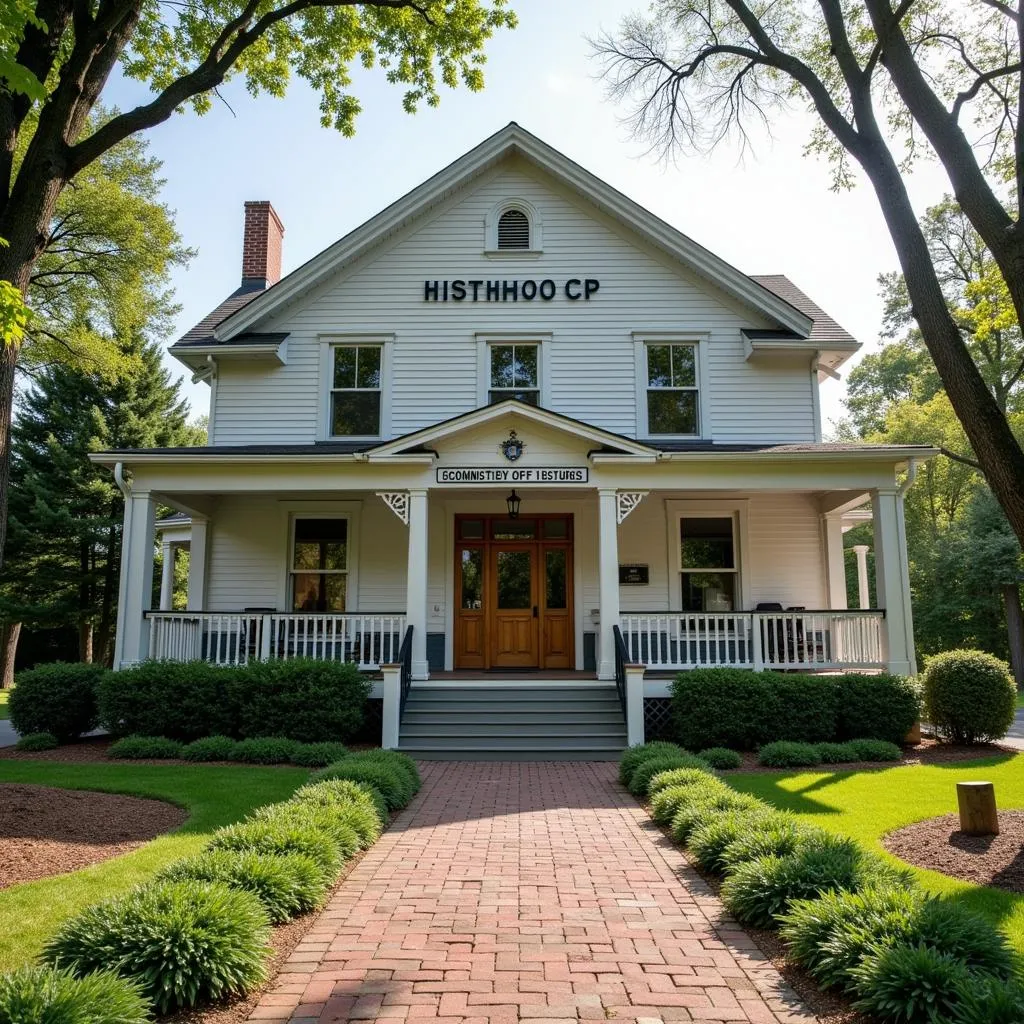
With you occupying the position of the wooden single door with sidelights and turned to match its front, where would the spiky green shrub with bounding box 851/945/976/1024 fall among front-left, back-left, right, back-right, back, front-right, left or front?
front

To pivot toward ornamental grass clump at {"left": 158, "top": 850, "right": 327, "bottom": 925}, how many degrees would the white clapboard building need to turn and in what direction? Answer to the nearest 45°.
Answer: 0° — it already faces it

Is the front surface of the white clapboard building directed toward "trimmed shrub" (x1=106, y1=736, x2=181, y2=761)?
no

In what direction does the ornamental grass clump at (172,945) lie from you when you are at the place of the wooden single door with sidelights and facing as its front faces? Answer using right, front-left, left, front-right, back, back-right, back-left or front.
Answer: front

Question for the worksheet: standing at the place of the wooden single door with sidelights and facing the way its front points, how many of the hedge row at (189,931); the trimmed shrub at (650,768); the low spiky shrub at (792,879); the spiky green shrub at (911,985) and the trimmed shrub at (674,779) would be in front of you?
5

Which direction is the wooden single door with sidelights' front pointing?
toward the camera

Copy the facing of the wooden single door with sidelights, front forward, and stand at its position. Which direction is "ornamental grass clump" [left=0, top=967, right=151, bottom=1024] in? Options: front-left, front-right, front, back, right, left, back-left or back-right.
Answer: front

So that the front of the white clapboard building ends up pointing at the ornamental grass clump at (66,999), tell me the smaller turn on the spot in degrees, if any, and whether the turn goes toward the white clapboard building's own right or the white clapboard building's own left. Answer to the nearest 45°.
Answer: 0° — it already faces it

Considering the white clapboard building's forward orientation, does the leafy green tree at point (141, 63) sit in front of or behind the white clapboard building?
in front

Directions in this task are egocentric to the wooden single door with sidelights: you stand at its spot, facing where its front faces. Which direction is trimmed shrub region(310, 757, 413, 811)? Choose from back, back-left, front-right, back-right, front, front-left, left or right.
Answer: front

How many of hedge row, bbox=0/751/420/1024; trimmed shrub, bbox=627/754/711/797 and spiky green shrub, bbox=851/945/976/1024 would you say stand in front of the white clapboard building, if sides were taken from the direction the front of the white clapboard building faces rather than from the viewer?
3

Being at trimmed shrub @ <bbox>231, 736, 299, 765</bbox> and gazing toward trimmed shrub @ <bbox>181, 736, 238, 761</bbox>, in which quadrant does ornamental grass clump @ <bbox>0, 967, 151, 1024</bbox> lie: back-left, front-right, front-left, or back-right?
back-left

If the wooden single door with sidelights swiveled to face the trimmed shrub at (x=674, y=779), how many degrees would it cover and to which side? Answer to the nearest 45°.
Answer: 0° — it already faces it

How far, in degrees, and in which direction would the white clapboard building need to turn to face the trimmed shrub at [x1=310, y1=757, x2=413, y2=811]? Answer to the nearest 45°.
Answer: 0° — it already faces it

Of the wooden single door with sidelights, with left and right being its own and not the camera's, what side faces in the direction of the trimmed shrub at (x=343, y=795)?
front

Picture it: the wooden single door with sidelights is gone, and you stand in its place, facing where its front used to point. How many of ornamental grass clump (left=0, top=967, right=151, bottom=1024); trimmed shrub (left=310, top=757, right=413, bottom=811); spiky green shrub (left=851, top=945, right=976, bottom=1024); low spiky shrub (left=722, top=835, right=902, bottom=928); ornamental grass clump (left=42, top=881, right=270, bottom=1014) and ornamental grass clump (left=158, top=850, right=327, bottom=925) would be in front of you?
6

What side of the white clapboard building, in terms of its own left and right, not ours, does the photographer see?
front
